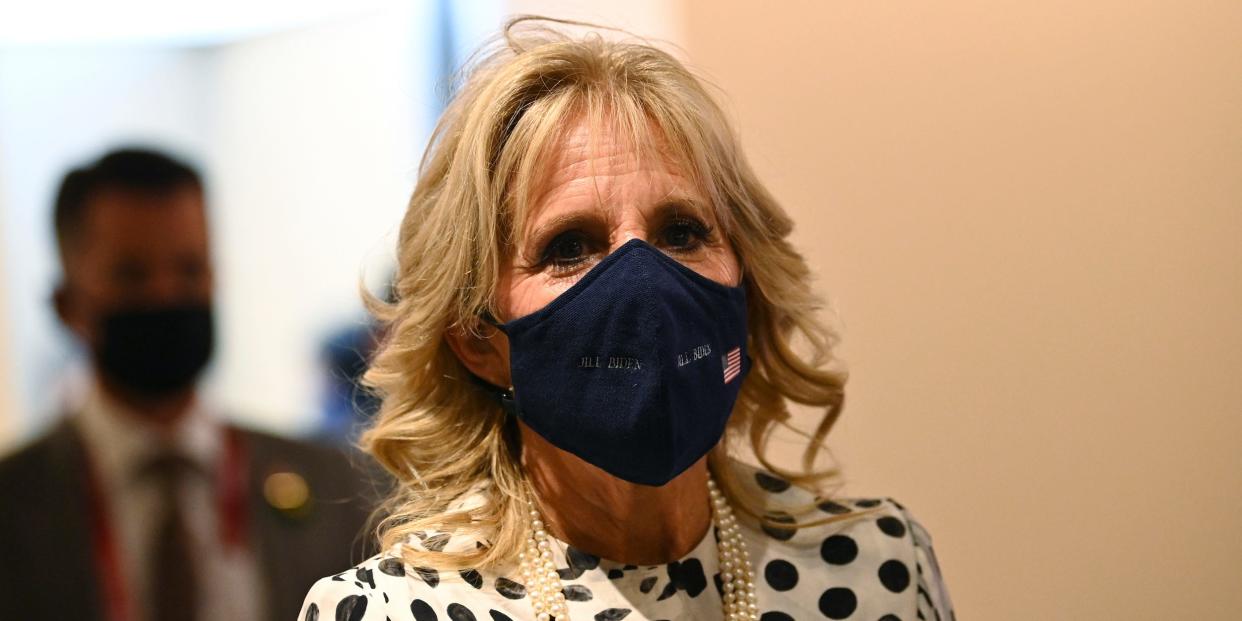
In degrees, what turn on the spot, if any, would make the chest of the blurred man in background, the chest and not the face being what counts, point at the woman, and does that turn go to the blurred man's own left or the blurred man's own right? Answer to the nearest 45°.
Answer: approximately 45° to the blurred man's own left

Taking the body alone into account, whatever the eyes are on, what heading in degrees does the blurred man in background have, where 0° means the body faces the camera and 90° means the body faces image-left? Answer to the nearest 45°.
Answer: approximately 0°
